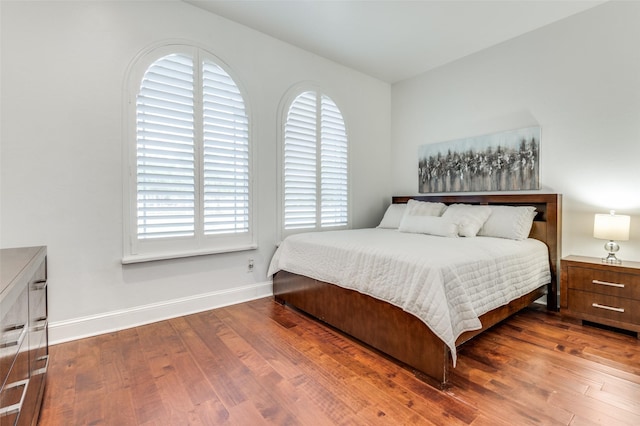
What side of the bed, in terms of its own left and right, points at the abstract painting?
back

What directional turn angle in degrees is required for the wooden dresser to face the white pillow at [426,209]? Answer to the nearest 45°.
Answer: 0° — it already faces it

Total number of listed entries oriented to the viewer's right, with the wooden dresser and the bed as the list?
1

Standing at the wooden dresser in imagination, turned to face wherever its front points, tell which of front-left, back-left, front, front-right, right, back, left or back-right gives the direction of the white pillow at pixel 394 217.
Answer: front

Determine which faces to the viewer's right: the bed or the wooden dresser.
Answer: the wooden dresser

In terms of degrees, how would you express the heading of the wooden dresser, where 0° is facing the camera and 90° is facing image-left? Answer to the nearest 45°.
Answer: approximately 270°

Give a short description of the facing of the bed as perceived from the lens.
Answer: facing the viewer and to the left of the viewer
